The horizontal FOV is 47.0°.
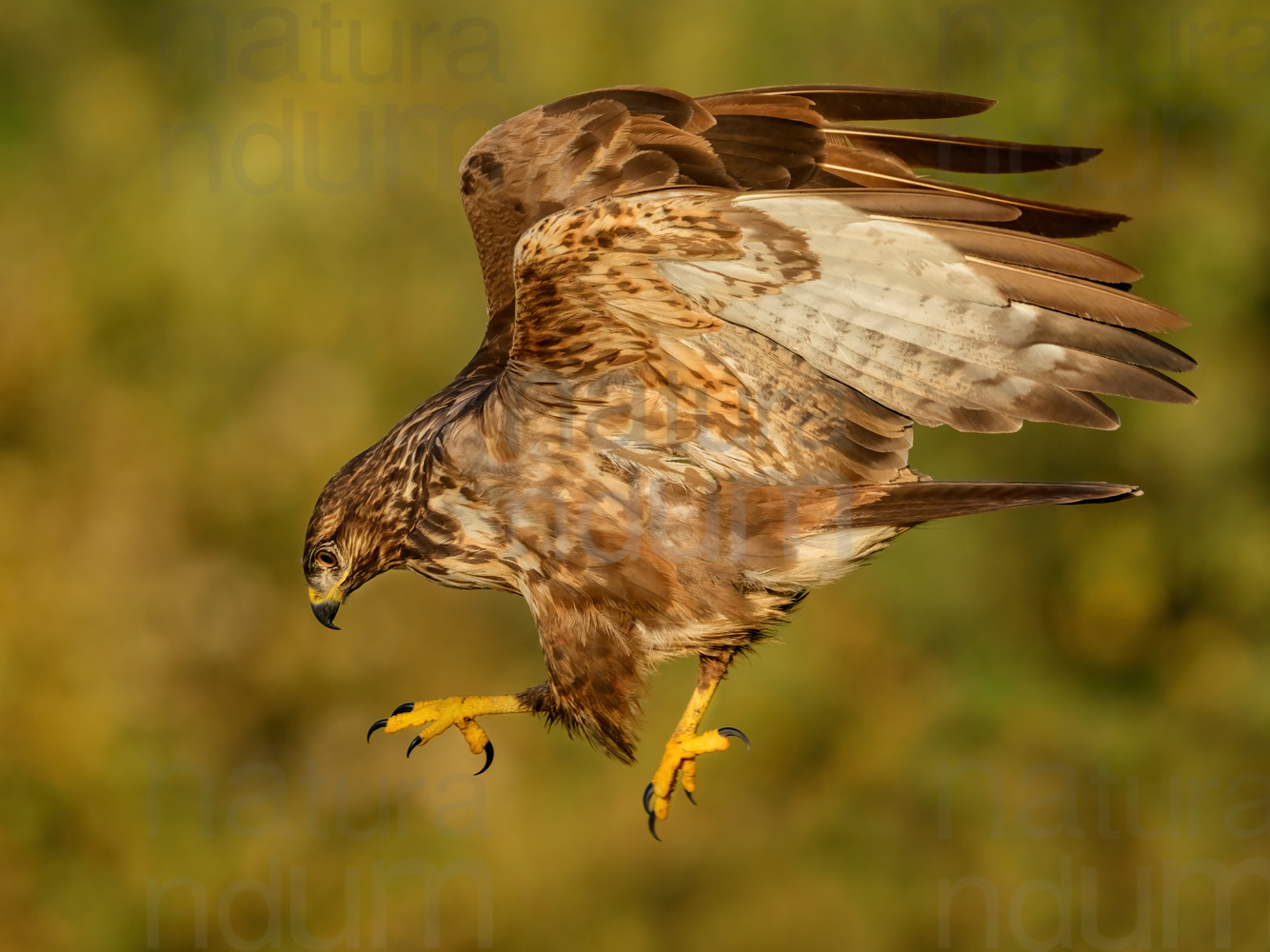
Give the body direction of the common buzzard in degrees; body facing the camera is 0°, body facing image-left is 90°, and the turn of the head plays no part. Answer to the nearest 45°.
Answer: approximately 90°
